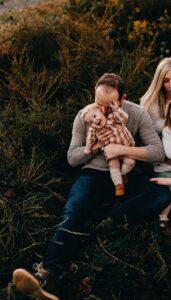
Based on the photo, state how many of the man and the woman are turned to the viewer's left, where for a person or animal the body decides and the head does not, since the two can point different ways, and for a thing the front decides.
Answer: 0

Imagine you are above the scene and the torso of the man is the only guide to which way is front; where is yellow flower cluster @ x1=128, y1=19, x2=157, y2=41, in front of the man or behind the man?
behind

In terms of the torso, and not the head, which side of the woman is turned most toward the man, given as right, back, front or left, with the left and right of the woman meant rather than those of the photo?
right

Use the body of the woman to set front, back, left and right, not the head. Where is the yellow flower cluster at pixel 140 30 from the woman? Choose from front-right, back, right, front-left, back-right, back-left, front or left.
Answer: back-left

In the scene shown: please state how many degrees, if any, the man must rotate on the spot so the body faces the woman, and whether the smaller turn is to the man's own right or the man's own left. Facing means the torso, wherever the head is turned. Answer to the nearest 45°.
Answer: approximately 135° to the man's own left

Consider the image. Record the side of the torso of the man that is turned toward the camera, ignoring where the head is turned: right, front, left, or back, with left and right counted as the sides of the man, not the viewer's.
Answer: front
